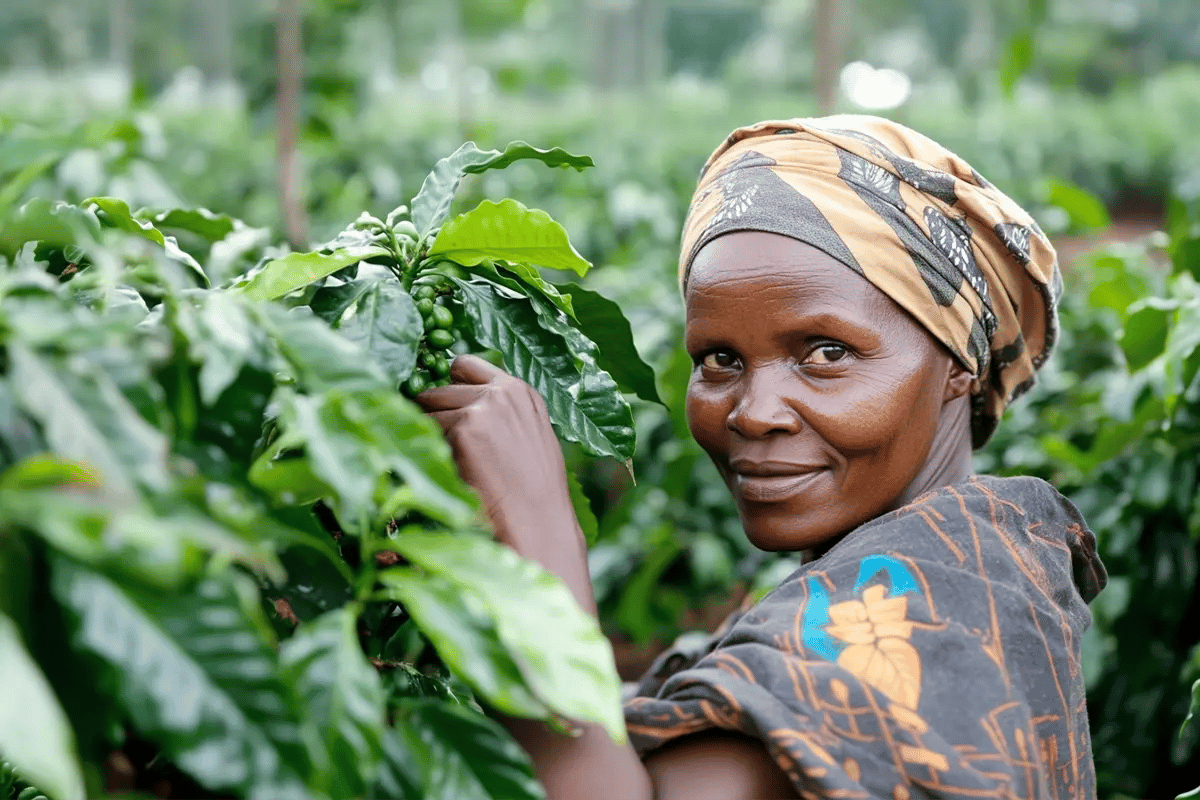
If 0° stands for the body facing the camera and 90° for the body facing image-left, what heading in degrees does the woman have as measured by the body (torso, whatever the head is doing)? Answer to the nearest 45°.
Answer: approximately 90°

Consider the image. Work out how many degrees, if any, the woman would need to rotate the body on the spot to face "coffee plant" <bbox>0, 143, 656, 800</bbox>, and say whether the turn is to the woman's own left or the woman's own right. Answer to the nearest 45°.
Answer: approximately 45° to the woman's own left
